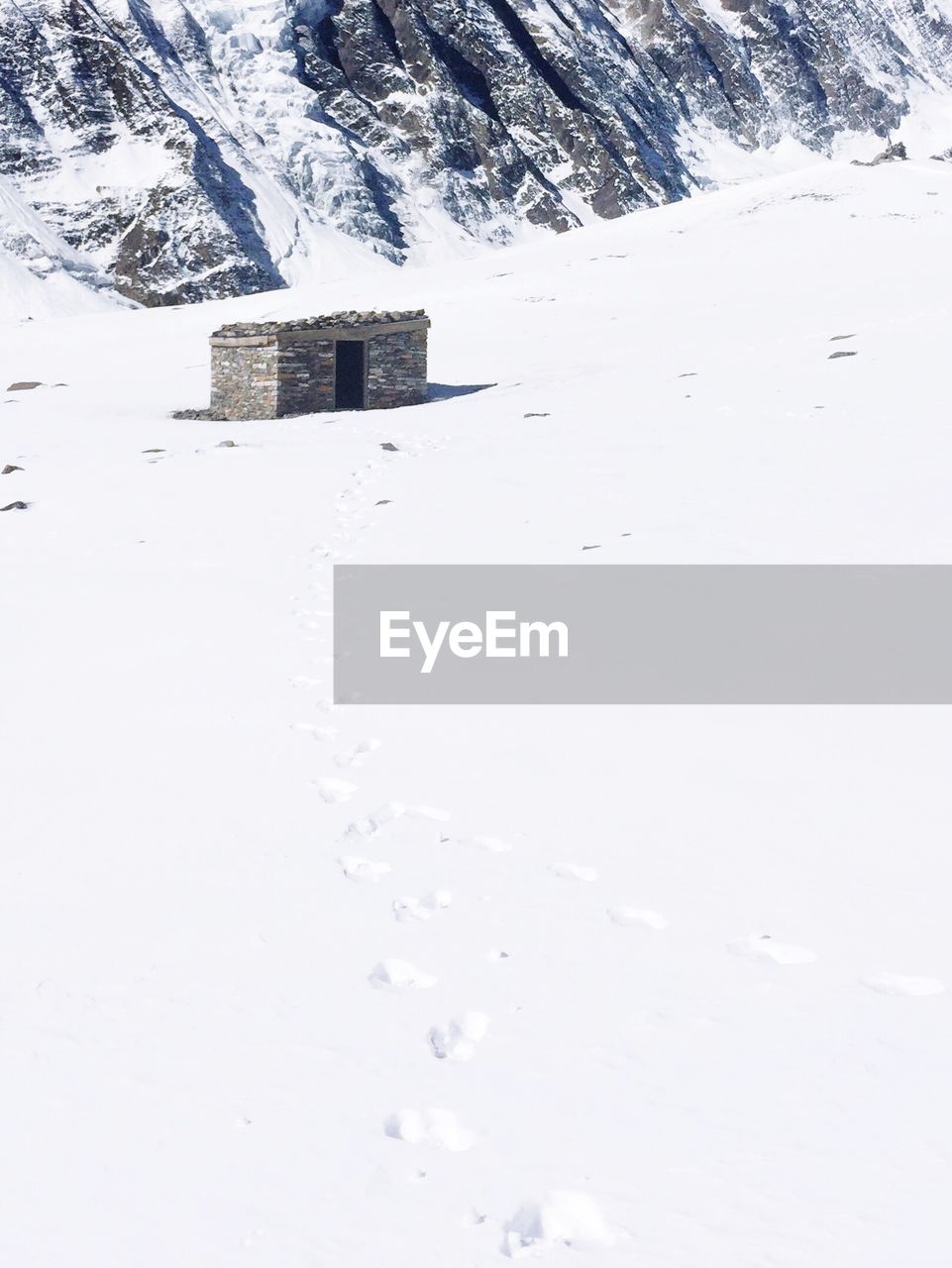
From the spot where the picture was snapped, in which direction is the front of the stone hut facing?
facing the viewer and to the right of the viewer
